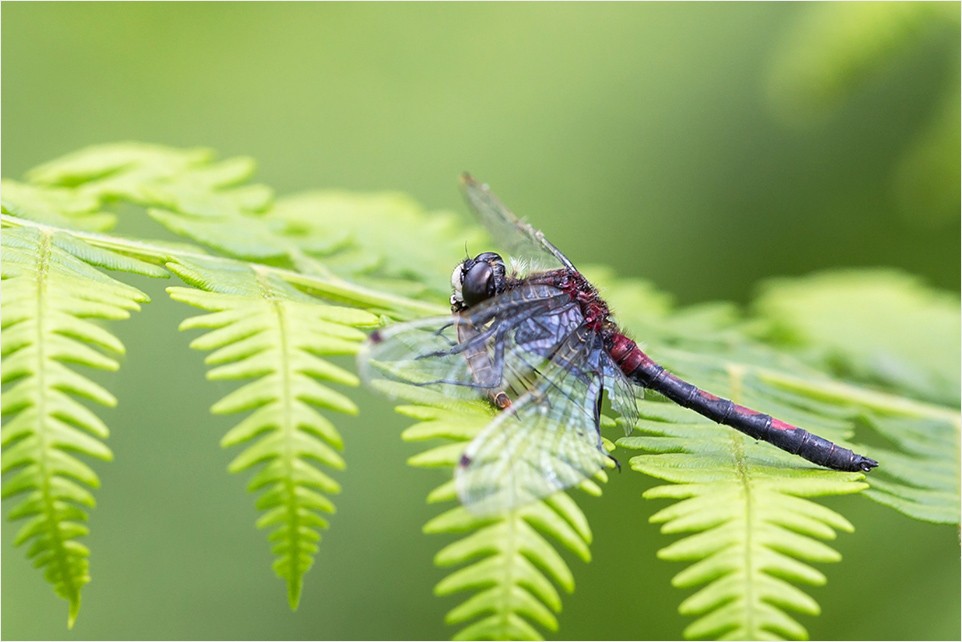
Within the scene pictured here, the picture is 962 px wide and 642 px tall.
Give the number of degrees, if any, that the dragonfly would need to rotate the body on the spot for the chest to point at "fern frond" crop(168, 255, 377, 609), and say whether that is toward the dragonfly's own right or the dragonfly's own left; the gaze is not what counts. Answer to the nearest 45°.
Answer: approximately 45° to the dragonfly's own left

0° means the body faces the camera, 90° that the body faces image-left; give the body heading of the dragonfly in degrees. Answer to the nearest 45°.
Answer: approximately 90°

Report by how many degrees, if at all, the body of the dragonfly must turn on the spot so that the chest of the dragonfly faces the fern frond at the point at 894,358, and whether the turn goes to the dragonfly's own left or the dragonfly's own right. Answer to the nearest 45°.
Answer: approximately 135° to the dragonfly's own right

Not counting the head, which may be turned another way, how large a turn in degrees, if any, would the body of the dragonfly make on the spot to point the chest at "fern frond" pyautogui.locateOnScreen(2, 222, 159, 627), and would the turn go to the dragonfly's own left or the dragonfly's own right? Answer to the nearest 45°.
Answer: approximately 45° to the dragonfly's own left

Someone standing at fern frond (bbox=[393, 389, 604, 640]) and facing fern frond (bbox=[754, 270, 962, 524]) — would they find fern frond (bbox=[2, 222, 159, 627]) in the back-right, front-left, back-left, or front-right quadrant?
back-left
